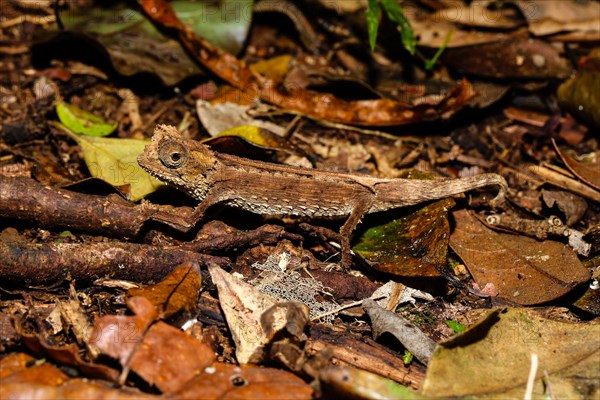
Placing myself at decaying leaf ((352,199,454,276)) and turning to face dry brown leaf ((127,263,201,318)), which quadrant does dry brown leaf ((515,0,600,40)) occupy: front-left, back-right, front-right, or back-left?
back-right

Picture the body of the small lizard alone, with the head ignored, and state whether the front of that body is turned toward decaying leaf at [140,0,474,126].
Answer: no

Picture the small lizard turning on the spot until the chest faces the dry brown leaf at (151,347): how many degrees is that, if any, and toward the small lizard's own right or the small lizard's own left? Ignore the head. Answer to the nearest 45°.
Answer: approximately 90° to the small lizard's own left

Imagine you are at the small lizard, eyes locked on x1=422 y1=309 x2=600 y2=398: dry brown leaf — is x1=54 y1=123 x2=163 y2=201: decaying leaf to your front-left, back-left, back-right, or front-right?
back-right

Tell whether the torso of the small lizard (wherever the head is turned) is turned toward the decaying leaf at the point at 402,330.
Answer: no

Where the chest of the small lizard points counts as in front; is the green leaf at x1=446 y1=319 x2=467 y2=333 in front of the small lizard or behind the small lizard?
behind

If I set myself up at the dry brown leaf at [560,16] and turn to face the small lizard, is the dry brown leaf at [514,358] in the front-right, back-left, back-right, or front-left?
front-left

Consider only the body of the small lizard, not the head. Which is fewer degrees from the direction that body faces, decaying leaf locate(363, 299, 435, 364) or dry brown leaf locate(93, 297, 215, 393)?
the dry brown leaf

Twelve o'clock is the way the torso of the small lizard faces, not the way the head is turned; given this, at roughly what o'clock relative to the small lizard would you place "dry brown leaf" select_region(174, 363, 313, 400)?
The dry brown leaf is roughly at 9 o'clock from the small lizard.

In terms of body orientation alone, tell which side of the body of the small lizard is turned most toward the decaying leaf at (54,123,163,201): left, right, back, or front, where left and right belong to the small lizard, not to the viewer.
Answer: front

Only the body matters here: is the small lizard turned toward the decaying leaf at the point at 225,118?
no

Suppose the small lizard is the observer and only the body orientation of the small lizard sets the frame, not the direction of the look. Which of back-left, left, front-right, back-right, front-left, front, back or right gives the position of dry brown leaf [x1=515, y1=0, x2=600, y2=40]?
back-right

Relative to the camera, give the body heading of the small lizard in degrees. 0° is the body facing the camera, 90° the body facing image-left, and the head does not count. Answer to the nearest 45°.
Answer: approximately 90°

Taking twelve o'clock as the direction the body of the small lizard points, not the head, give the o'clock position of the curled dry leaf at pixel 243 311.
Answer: The curled dry leaf is roughly at 9 o'clock from the small lizard.
